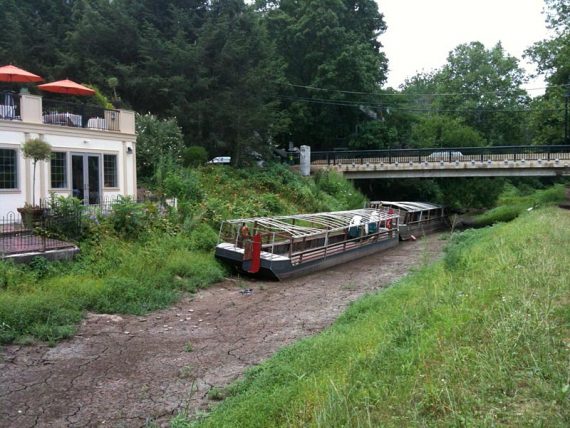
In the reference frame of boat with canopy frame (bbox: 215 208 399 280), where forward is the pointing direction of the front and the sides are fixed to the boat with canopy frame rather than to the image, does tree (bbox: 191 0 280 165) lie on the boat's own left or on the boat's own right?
on the boat's own left

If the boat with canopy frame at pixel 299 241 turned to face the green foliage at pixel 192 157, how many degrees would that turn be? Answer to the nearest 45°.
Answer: approximately 90° to its left

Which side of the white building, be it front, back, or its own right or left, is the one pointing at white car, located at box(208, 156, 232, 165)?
left

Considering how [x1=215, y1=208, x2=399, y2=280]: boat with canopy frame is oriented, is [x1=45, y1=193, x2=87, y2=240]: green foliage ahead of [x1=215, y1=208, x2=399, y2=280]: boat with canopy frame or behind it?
behind

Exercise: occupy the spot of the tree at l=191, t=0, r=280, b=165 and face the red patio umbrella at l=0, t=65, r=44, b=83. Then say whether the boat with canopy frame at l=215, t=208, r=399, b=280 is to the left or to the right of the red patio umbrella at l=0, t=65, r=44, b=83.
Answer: left

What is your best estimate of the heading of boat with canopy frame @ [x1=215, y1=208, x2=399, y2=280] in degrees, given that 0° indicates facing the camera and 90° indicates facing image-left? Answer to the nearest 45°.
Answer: approximately 225°

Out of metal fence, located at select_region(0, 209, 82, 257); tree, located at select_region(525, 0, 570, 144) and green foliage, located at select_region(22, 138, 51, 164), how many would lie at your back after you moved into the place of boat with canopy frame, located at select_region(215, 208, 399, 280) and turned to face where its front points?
2

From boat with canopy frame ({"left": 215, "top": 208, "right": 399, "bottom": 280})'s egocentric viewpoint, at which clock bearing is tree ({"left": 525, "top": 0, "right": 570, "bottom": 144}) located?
The tree is roughly at 12 o'clock from the boat with canopy frame.
